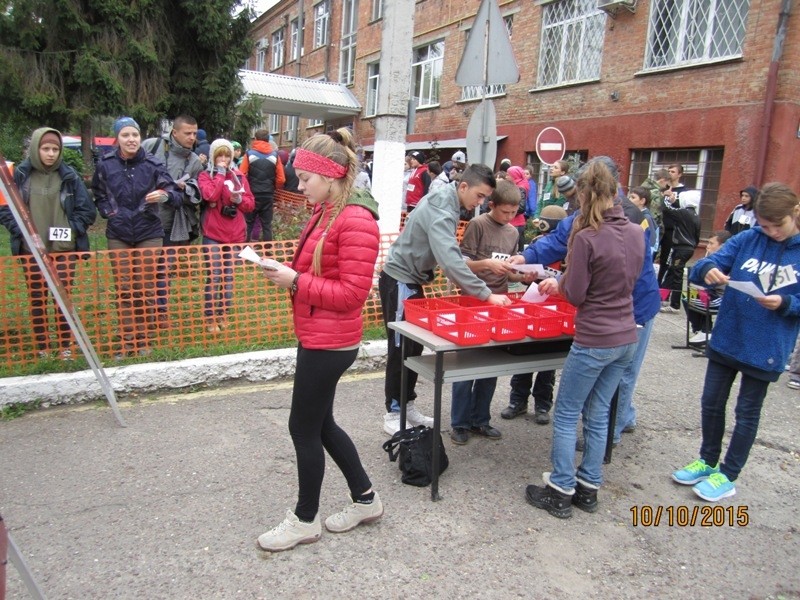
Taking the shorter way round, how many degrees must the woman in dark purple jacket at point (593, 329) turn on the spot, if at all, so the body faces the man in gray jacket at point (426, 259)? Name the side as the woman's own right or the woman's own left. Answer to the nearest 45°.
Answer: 0° — they already face them

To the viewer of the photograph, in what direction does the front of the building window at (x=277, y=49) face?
facing the viewer and to the left of the viewer

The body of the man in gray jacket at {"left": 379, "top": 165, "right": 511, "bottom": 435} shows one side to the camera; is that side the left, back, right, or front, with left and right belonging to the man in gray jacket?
right

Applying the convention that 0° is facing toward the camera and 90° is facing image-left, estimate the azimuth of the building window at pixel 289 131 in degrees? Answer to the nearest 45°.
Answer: approximately 45°

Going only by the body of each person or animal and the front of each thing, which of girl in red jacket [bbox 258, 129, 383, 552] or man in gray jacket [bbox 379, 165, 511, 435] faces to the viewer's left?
the girl in red jacket

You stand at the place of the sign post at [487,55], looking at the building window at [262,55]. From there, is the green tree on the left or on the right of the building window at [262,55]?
left

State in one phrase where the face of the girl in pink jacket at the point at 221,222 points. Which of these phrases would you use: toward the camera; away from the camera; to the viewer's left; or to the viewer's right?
toward the camera

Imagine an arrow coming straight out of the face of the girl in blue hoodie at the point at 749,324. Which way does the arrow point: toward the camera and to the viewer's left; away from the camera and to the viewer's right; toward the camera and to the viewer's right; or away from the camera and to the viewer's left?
toward the camera and to the viewer's left

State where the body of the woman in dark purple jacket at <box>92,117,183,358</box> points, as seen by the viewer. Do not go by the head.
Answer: toward the camera

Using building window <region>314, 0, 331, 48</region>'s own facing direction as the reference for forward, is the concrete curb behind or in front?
in front

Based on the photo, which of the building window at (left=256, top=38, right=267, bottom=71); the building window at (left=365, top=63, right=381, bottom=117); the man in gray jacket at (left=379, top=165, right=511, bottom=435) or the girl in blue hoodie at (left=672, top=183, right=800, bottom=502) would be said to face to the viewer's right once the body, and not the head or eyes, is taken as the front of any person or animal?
the man in gray jacket

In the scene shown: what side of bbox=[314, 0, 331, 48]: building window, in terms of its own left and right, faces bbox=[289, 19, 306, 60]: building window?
right

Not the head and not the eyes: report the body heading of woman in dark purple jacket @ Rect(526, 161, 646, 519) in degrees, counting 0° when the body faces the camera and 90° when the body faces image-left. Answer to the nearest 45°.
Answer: approximately 135°

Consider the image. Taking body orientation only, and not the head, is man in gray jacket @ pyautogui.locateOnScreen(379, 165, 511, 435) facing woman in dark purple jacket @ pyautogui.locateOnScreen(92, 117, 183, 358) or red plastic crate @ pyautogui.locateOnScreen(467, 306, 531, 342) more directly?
the red plastic crate

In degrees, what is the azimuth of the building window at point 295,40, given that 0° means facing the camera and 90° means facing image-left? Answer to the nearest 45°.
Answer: approximately 45°

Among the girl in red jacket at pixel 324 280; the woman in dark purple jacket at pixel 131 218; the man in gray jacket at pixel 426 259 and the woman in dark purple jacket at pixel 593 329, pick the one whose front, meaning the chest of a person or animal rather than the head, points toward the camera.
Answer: the woman in dark purple jacket at pixel 131 218

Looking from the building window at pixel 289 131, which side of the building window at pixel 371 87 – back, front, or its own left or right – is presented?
right
